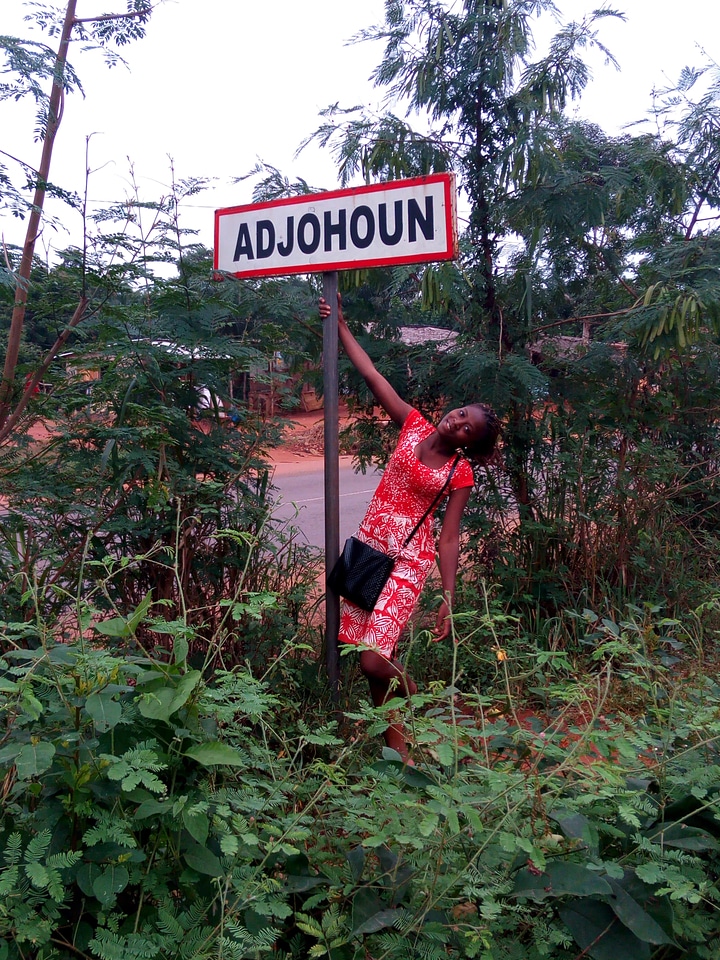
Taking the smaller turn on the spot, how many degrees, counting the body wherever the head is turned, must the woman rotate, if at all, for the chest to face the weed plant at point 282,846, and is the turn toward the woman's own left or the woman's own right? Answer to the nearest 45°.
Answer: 0° — they already face it

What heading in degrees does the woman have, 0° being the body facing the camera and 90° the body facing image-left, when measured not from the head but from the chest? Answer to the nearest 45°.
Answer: approximately 0°
